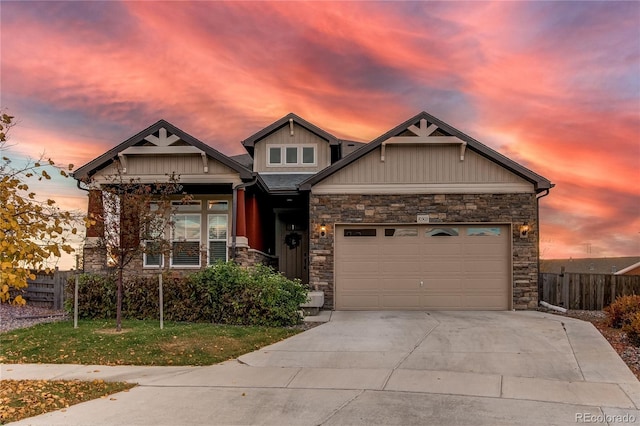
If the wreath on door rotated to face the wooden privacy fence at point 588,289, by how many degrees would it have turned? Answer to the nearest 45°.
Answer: approximately 45° to its left

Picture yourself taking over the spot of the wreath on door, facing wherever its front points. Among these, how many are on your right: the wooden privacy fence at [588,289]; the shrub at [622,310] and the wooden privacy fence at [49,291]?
1

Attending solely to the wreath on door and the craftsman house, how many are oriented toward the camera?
2

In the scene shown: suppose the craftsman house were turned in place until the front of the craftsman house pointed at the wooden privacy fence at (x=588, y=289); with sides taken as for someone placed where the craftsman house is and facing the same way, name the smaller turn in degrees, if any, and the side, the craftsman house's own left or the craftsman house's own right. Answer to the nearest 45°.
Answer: approximately 90° to the craftsman house's own left

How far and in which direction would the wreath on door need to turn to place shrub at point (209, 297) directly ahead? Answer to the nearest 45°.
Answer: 0° — it already faces it

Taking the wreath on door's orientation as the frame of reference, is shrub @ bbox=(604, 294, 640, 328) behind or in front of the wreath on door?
in front

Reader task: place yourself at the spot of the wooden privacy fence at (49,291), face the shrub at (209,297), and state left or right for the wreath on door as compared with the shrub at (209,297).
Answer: left

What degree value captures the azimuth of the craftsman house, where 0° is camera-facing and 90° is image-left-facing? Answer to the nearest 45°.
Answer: approximately 0°

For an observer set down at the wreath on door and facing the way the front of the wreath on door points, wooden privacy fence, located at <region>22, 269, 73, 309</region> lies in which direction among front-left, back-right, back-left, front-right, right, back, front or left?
right
